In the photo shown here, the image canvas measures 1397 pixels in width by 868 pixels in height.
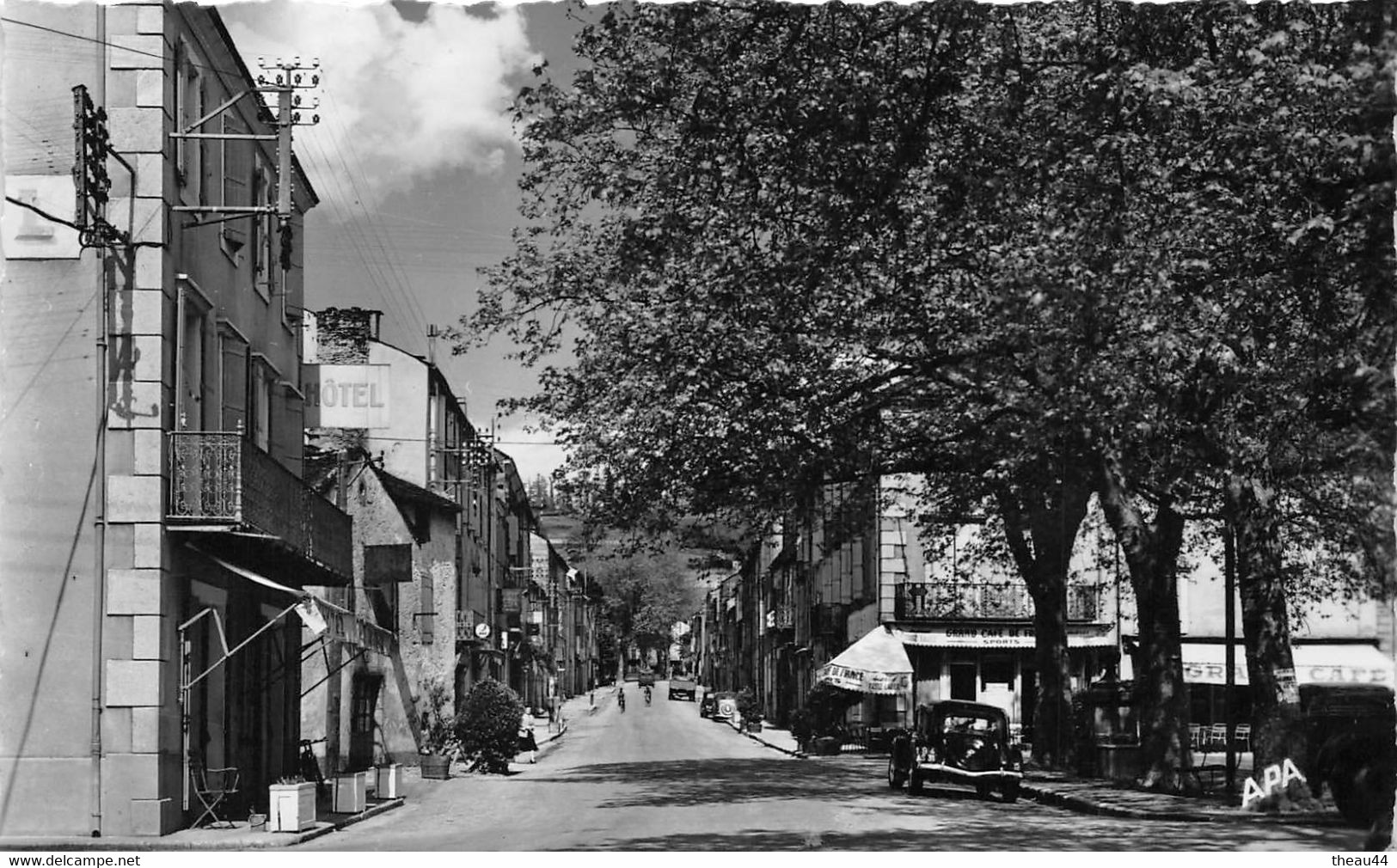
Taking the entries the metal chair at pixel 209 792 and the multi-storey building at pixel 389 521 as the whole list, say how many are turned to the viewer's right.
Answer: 2

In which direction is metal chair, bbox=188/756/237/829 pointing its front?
to the viewer's right

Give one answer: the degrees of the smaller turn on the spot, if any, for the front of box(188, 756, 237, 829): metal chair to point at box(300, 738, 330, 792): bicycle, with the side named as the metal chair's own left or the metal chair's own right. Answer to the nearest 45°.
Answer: approximately 90° to the metal chair's own left

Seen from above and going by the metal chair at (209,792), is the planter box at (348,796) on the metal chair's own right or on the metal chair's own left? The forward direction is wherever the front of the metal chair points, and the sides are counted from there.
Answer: on the metal chair's own left

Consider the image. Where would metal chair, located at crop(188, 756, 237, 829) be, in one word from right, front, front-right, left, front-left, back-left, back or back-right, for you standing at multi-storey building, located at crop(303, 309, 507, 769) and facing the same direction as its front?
right

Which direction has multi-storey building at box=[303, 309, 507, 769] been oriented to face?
to the viewer's right

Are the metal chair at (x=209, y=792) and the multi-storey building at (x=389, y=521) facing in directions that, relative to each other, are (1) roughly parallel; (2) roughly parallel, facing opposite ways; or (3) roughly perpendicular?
roughly parallel

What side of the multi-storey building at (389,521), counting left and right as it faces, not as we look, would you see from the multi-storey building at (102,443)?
right

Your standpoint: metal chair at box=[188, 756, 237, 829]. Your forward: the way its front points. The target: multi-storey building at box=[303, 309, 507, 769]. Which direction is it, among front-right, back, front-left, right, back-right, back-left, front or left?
left

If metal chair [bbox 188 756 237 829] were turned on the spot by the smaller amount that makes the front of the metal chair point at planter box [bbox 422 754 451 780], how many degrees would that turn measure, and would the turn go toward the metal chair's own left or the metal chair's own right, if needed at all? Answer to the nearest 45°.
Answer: approximately 90° to the metal chair's own left

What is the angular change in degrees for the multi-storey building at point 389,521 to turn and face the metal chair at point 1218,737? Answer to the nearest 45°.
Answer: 0° — it already faces it

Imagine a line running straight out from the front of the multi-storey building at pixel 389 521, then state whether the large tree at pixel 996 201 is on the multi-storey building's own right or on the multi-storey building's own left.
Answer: on the multi-storey building's own right
